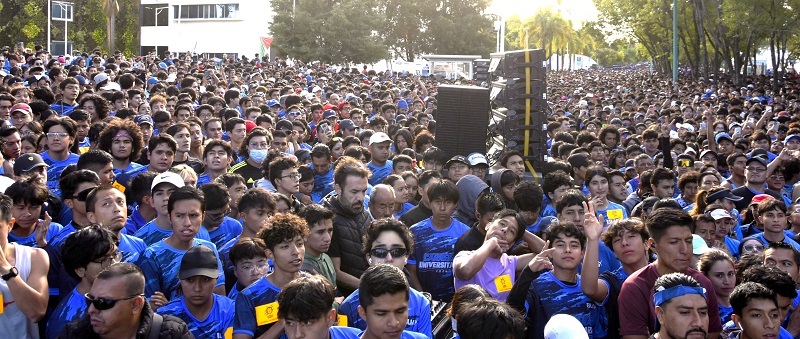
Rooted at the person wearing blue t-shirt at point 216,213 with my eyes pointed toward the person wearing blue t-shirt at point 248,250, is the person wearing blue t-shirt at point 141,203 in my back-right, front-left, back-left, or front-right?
back-right

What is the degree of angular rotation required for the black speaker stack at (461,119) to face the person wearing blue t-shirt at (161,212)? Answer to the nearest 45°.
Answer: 0° — it already faces them

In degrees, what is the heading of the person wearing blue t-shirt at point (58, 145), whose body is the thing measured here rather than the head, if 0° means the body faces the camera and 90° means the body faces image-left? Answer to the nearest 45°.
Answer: approximately 0°

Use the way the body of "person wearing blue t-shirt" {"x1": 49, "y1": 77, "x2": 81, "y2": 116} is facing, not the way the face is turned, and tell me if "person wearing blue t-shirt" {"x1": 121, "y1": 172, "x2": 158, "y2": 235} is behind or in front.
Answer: in front

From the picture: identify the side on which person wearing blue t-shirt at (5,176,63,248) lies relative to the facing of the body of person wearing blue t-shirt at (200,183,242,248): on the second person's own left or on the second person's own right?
on the second person's own right

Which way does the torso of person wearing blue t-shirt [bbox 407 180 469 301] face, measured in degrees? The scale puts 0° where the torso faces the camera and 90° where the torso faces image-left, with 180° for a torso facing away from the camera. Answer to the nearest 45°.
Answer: approximately 0°
